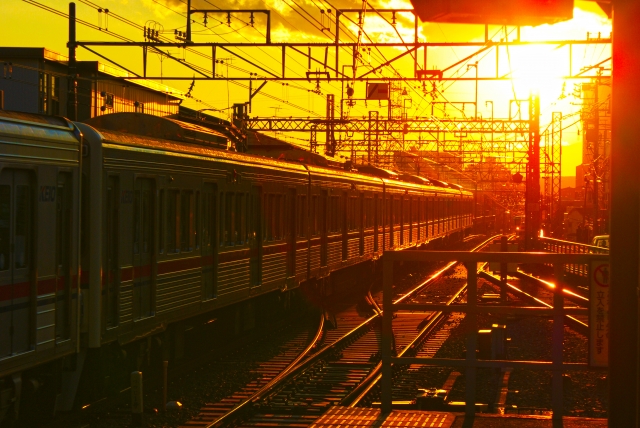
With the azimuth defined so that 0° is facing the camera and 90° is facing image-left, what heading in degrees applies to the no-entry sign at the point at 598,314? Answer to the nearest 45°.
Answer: approximately 0°

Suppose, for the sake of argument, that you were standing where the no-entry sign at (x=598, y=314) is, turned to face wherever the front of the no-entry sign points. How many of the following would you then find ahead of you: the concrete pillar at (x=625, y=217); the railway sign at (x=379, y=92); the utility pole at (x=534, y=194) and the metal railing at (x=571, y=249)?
1

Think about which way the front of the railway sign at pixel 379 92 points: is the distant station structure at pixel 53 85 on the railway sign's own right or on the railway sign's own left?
on the railway sign's own right

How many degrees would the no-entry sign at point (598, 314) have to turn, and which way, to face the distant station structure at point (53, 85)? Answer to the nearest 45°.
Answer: approximately 135° to its right

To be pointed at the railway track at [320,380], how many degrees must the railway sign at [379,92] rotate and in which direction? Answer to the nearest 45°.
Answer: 0° — it already faces it
